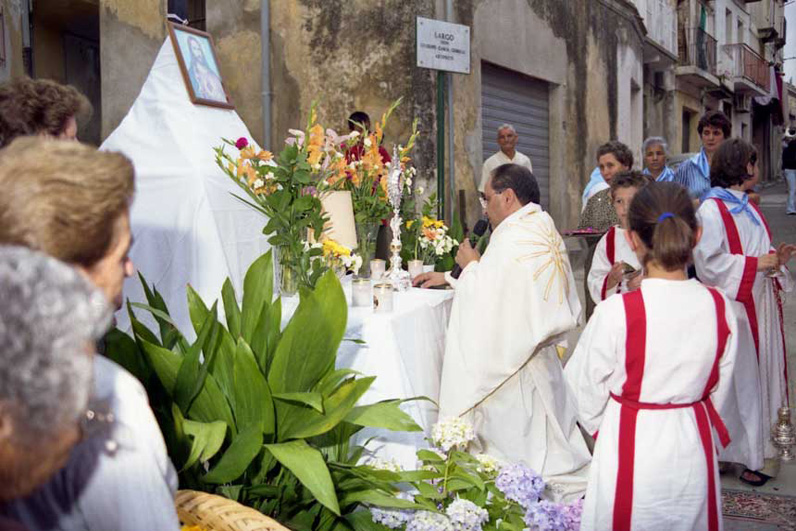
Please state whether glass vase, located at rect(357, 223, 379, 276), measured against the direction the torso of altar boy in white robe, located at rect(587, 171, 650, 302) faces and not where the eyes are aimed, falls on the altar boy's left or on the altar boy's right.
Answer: on the altar boy's right

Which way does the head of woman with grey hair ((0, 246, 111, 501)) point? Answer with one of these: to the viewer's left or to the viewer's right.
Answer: to the viewer's right

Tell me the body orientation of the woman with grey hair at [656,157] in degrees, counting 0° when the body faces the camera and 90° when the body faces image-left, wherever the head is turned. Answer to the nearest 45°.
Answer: approximately 0°

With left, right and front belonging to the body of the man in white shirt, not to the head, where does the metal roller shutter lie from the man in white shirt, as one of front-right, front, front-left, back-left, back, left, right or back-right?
back

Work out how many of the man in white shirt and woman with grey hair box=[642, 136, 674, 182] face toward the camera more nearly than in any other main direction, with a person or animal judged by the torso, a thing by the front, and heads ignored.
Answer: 2

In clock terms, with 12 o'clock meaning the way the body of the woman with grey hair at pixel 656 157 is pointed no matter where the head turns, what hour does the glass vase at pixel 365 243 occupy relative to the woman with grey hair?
The glass vase is roughly at 1 o'clock from the woman with grey hair.

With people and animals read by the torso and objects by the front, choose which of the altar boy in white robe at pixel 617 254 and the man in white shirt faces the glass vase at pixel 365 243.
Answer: the man in white shirt

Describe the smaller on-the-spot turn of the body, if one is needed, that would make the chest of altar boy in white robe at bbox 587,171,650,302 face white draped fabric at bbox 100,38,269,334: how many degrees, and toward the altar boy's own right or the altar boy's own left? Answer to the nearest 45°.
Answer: approximately 90° to the altar boy's own right

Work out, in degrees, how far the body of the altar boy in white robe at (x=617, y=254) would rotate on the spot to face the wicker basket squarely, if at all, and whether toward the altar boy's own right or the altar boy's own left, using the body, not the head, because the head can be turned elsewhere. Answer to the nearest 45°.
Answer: approximately 45° to the altar boy's own right

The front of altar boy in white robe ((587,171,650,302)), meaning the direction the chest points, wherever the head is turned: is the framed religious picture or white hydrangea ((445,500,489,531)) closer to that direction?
the white hydrangea
